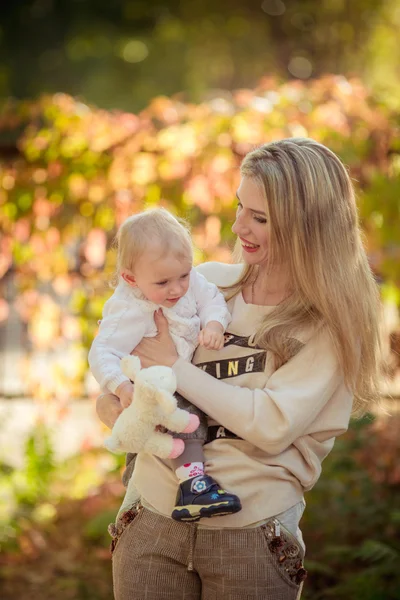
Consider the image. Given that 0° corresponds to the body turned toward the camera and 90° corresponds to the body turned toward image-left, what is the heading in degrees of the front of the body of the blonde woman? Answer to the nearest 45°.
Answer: approximately 45°

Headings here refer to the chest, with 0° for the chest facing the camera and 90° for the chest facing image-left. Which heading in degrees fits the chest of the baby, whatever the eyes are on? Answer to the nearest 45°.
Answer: approximately 315°

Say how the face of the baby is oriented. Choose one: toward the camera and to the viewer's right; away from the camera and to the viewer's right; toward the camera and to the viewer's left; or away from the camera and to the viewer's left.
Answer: toward the camera and to the viewer's right
